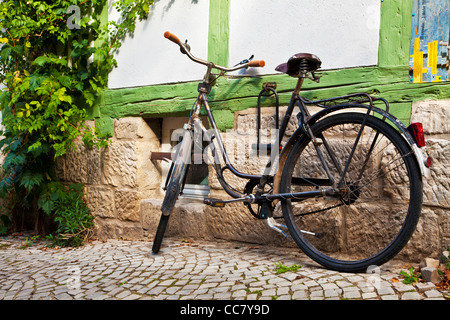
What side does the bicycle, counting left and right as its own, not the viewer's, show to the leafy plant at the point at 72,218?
front

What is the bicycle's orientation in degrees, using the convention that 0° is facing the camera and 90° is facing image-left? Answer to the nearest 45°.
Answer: approximately 135°

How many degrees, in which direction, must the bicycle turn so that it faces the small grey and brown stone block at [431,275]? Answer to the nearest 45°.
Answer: approximately 180°

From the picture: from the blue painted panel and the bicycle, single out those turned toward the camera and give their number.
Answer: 1

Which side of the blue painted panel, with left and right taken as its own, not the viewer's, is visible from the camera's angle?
front

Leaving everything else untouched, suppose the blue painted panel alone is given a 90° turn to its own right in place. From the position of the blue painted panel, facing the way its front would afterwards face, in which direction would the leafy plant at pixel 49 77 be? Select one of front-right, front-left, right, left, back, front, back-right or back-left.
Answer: front

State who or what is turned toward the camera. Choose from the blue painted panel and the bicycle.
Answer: the blue painted panel

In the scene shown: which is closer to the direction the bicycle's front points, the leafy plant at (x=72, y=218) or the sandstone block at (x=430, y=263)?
the leafy plant
